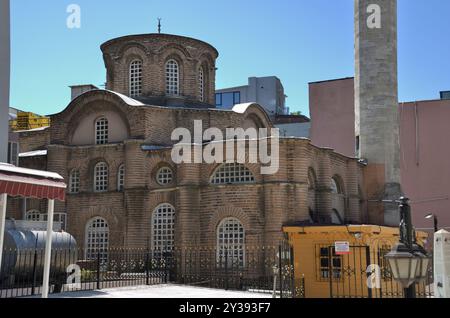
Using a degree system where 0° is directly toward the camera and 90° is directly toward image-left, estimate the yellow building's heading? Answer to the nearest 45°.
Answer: approximately 0°

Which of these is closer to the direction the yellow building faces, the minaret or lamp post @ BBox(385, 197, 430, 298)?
the lamp post

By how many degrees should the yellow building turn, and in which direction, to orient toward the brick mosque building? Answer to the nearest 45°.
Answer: approximately 135° to its right

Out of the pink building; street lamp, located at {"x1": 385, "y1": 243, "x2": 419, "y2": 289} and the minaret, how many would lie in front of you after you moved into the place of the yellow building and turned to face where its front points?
1

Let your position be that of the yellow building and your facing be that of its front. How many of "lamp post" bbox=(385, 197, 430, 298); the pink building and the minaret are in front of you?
1

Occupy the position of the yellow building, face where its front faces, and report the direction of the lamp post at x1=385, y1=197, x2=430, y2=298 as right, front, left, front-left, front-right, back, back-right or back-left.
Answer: front

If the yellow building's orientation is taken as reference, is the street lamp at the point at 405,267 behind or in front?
in front

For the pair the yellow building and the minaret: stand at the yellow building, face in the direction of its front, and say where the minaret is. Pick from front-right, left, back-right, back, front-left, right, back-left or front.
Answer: back

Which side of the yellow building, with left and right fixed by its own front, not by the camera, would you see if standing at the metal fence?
right

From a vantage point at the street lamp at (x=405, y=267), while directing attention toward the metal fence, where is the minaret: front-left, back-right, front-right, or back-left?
front-right
